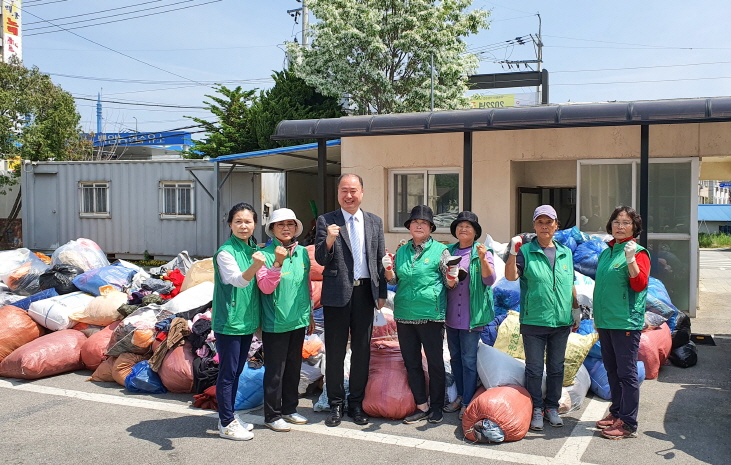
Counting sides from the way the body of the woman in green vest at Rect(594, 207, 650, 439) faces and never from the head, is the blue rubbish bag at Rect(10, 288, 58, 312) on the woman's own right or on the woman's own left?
on the woman's own right

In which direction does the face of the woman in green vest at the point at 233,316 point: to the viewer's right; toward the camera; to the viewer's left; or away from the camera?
toward the camera

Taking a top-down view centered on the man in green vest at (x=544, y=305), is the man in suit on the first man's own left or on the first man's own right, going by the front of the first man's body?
on the first man's own right

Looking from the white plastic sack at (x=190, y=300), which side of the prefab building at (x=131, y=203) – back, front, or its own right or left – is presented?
front

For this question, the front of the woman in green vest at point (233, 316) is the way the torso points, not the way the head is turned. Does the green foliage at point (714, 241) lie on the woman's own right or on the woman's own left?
on the woman's own left

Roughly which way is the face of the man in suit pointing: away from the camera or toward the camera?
toward the camera

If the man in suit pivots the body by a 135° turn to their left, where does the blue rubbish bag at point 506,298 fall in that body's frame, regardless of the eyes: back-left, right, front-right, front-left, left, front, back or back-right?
front

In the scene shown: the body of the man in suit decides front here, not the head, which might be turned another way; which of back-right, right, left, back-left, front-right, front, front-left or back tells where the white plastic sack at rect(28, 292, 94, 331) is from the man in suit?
back-right

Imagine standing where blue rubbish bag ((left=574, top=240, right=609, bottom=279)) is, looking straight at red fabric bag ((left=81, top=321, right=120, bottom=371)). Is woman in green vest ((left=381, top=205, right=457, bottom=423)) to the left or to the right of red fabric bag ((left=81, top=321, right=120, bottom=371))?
left

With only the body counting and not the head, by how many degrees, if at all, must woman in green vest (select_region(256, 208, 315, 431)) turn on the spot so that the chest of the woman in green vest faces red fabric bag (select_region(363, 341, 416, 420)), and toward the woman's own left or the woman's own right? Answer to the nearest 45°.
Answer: approximately 45° to the woman's own left

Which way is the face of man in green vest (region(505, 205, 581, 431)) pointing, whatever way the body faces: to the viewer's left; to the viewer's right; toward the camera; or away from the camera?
toward the camera

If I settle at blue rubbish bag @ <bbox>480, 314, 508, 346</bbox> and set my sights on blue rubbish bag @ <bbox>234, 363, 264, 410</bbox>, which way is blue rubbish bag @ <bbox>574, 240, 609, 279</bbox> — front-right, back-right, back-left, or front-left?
back-right

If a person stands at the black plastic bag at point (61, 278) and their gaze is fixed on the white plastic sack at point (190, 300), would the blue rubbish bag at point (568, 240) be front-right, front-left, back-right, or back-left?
front-left

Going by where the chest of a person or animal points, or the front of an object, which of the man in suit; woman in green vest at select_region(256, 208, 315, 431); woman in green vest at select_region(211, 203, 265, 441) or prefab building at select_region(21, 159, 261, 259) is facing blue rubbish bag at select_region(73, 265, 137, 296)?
the prefab building

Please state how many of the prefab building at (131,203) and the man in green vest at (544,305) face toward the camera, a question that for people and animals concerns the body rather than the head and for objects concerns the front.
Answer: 2

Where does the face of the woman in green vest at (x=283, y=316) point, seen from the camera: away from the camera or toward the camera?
toward the camera

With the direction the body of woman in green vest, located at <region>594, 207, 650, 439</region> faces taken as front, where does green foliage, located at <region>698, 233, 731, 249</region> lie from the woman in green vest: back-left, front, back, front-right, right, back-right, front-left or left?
back-right

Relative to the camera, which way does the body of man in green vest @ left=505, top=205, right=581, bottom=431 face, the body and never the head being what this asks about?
toward the camera

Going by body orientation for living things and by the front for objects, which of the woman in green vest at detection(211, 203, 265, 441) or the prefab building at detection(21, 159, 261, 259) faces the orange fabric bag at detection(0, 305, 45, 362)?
the prefab building

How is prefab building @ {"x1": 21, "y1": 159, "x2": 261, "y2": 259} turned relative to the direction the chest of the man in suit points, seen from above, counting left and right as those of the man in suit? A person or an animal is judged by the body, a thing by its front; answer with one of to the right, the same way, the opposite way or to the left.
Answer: the same way

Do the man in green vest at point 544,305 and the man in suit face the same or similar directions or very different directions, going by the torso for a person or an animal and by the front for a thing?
same or similar directions

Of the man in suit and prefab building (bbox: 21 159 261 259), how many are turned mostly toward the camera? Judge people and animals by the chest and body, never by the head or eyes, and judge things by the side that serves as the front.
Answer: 2
